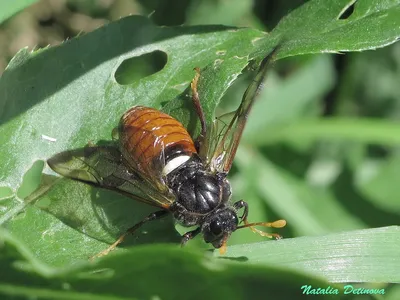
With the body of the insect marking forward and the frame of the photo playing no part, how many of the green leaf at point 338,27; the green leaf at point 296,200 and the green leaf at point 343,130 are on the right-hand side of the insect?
0

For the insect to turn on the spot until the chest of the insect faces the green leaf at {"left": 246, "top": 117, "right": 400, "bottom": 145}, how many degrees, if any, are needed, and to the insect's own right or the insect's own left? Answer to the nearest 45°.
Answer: approximately 90° to the insect's own left

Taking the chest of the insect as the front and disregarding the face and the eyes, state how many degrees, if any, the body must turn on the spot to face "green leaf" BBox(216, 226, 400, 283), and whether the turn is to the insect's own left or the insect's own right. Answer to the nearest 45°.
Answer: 0° — it already faces it

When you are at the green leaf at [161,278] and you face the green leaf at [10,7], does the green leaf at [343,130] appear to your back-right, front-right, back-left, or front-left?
front-right

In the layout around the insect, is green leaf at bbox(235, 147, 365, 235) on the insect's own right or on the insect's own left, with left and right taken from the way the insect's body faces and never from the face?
on the insect's own left

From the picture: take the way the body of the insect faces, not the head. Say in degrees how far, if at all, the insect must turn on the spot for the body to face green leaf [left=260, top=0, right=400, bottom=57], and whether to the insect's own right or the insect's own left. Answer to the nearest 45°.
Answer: approximately 45° to the insect's own left

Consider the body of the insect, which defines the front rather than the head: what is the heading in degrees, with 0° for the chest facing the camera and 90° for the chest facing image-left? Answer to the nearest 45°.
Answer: approximately 315°
